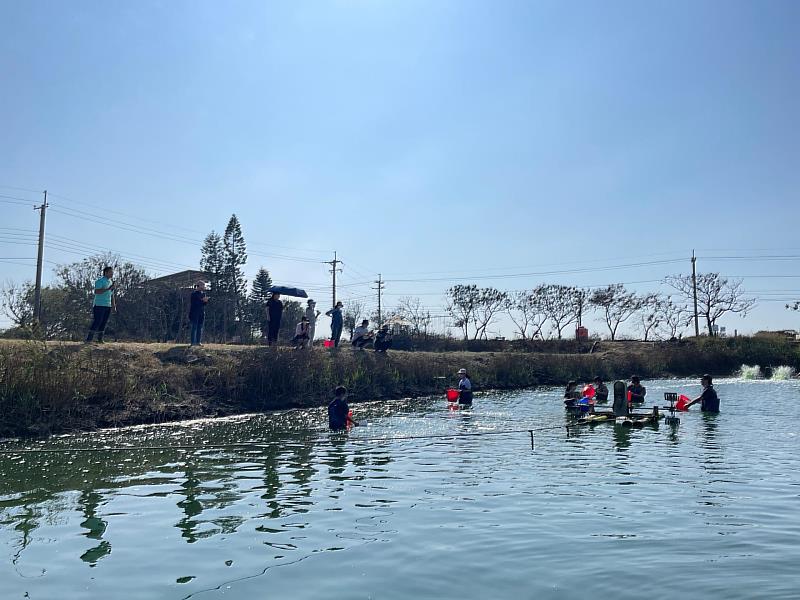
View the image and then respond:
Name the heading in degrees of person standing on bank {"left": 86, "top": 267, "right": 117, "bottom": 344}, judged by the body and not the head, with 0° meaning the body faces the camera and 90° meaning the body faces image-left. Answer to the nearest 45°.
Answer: approximately 315°

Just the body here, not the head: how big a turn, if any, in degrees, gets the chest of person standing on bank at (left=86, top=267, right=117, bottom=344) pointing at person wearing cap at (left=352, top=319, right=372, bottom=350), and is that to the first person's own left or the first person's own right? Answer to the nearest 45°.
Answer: approximately 90° to the first person's own left

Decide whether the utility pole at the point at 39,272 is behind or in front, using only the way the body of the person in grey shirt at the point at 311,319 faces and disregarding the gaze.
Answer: behind

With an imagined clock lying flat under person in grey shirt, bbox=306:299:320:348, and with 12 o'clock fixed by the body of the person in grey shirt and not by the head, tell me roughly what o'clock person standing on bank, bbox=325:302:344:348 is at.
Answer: The person standing on bank is roughly at 9 o'clock from the person in grey shirt.

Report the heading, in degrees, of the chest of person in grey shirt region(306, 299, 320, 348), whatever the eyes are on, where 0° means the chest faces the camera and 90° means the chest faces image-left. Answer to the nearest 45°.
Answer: approximately 315°

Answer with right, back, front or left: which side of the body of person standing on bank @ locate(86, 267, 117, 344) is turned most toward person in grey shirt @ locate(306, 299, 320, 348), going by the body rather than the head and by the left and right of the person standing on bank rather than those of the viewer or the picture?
left
